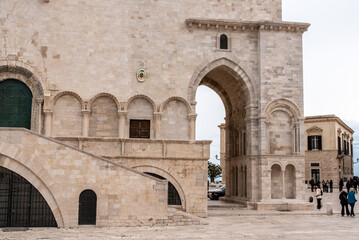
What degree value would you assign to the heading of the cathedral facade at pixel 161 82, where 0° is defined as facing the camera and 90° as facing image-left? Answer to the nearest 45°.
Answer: approximately 0°

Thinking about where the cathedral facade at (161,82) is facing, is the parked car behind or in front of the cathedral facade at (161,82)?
behind

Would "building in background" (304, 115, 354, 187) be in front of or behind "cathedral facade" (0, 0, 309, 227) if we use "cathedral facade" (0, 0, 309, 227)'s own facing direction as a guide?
behind
